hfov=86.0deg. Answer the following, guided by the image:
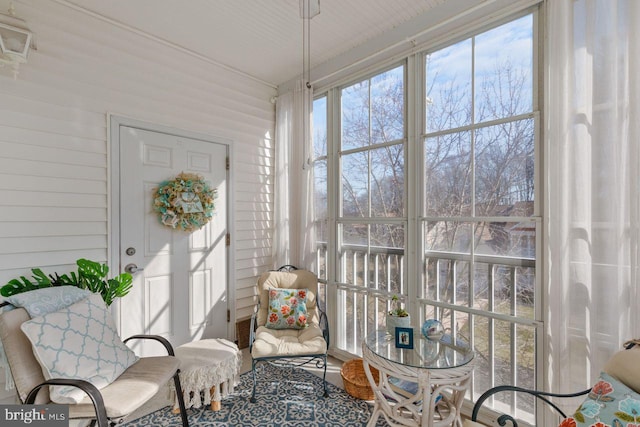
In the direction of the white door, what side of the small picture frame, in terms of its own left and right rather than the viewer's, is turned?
right

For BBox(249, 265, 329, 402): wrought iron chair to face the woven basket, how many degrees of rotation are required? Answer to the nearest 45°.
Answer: approximately 45° to its left

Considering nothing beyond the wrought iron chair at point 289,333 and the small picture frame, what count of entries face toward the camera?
2

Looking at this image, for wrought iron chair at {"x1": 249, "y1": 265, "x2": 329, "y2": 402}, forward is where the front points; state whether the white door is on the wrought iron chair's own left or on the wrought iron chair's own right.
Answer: on the wrought iron chair's own right

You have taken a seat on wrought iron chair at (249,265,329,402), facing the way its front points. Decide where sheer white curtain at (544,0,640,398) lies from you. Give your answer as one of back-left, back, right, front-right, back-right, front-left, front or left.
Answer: front-left

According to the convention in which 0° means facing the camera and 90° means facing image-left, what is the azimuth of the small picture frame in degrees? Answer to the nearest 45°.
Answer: approximately 0°

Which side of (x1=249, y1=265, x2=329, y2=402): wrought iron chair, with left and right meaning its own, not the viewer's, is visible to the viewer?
front

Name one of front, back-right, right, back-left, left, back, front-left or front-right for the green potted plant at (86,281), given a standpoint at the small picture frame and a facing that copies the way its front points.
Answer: right

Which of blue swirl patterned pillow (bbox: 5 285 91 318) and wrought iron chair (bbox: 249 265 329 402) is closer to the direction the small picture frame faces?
the blue swirl patterned pillow

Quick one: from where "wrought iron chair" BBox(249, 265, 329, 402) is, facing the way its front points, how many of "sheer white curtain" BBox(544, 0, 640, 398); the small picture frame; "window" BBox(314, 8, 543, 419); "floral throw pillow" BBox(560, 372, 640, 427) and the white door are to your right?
1

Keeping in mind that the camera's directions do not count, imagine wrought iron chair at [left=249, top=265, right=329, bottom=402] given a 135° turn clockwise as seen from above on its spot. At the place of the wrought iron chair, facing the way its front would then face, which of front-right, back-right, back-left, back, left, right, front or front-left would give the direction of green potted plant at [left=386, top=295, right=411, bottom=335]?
back

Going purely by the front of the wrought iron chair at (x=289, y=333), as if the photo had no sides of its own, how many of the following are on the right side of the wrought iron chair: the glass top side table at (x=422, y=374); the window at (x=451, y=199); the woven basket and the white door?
1

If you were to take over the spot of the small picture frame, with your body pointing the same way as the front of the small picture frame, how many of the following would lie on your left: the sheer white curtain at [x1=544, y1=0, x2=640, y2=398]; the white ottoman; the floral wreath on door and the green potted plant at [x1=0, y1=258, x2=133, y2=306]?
1

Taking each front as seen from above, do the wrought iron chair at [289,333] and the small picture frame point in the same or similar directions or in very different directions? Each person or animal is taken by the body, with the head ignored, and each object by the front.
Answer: same or similar directions
